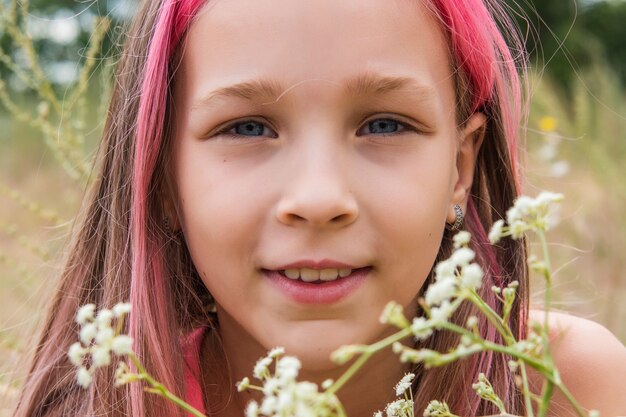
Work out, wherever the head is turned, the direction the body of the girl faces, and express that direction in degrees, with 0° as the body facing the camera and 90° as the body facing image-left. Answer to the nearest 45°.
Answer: approximately 0°

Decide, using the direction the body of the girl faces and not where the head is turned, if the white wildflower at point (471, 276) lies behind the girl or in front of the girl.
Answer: in front

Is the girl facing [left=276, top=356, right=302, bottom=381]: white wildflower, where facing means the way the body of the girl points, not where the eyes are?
yes

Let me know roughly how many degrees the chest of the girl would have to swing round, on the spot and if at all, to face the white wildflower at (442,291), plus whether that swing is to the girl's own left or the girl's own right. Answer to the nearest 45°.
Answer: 0° — they already face it
